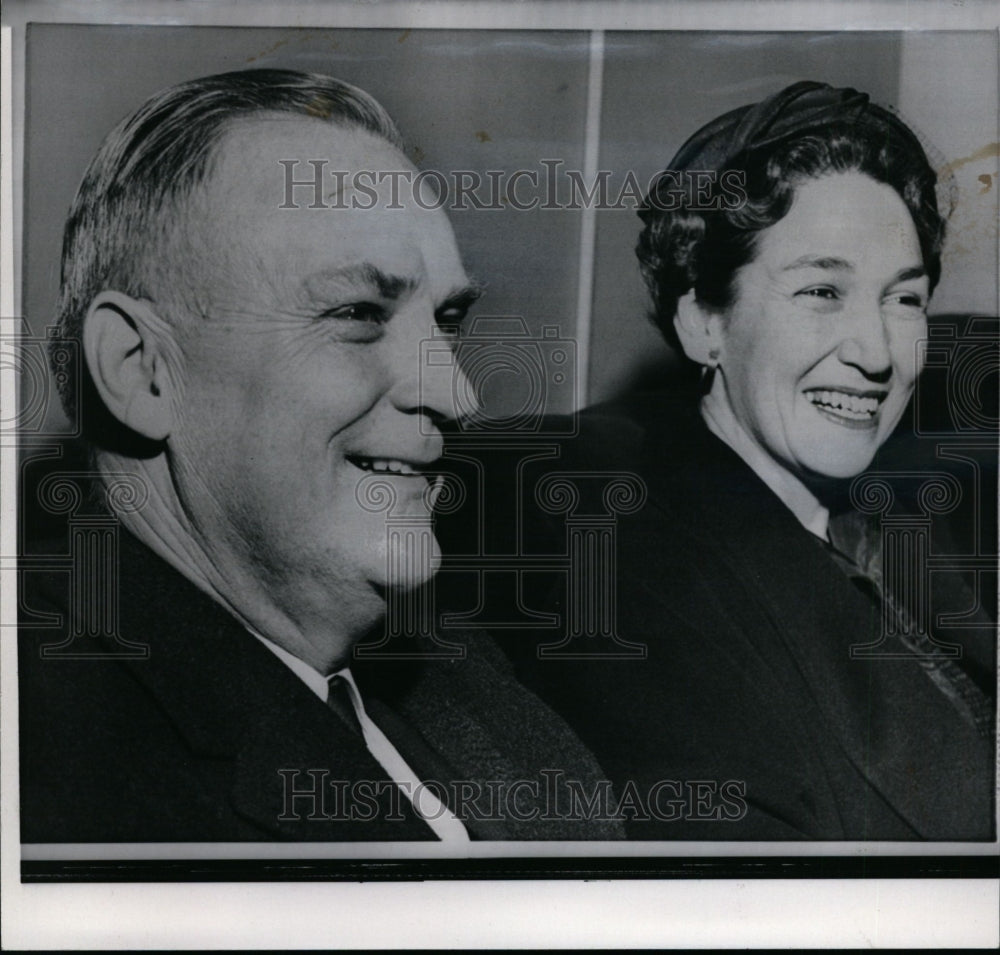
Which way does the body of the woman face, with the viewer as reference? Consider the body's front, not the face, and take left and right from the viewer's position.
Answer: facing the viewer and to the right of the viewer

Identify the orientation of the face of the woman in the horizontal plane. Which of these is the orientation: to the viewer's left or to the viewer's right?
to the viewer's right
